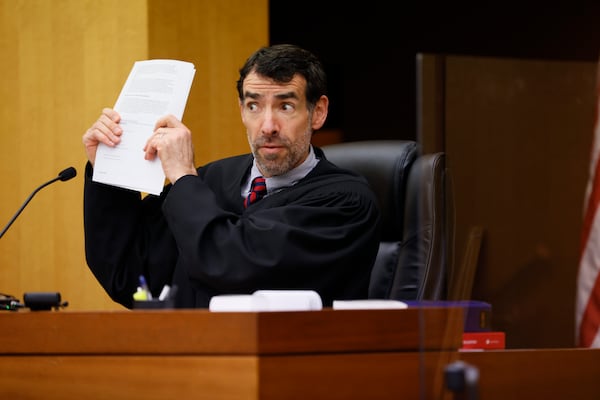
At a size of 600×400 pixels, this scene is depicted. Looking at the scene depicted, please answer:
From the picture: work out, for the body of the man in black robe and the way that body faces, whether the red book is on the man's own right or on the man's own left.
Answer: on the man's own left

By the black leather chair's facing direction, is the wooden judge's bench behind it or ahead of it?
ahead

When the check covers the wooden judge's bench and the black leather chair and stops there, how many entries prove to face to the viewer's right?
0

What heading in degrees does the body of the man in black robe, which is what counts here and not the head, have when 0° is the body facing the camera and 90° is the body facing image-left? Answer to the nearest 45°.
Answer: approximately 45°

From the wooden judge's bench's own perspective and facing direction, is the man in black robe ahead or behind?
behind

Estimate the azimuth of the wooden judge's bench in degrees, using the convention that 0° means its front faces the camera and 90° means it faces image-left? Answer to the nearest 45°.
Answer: approximately 0°

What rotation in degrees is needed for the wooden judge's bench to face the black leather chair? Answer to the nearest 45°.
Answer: approximately 180°
